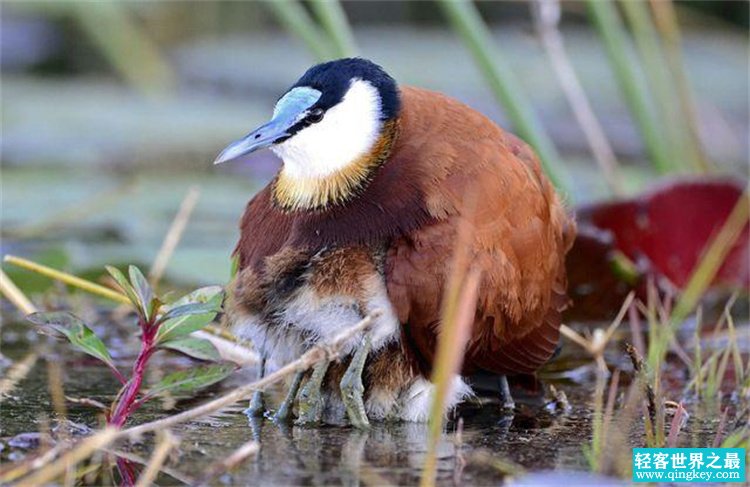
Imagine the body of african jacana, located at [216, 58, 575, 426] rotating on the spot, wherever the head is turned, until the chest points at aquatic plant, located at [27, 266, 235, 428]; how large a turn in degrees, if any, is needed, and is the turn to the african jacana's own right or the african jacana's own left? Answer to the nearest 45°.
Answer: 0° — it already faces it

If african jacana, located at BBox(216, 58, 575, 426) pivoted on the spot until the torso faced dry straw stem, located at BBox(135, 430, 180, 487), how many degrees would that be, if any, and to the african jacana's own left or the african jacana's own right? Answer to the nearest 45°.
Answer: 0° — it already faces it

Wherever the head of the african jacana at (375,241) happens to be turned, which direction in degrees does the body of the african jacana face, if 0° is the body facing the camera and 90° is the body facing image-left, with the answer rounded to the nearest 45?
approximately 45°

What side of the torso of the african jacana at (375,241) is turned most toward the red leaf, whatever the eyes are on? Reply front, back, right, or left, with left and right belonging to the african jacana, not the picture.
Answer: back

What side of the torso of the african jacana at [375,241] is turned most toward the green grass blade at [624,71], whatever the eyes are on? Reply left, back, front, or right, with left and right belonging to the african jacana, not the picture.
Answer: back

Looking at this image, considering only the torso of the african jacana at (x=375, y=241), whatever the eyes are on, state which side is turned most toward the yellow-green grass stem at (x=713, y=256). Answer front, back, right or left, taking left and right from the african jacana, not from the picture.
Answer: back

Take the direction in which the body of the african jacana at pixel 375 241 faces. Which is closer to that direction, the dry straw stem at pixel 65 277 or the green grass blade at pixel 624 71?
the dry straw stem

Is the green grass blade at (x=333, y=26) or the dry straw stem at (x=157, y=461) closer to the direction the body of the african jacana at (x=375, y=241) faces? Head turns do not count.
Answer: the dry straw stem

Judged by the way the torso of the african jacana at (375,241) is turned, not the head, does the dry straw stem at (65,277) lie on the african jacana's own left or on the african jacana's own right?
on the african jacana's own right

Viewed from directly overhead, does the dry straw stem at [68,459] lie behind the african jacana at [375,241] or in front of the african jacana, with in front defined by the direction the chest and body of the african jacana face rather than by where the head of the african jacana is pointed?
in front

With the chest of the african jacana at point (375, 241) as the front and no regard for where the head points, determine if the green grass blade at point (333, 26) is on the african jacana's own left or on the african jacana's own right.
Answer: on the african jacana's own right
